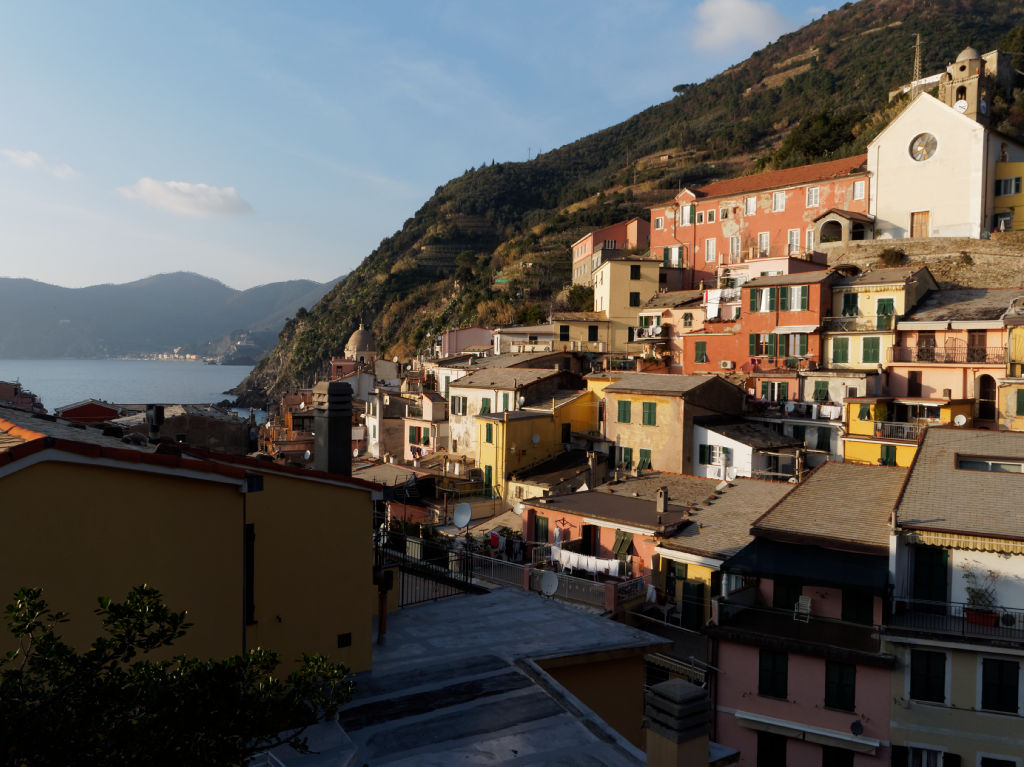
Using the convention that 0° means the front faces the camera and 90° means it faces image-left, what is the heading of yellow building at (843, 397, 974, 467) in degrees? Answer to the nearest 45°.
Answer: approximately 0°

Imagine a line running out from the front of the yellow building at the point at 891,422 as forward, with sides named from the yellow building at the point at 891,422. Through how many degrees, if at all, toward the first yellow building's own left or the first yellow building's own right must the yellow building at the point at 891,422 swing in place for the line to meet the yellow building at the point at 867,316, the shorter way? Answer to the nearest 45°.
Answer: approximately 180°

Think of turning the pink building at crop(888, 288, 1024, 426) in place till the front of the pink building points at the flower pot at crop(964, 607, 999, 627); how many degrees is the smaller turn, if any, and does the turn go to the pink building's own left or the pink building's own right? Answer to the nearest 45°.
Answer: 0° — it already faces it

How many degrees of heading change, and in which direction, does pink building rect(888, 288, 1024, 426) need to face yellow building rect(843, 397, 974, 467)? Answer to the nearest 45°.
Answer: approximately 45° to its right

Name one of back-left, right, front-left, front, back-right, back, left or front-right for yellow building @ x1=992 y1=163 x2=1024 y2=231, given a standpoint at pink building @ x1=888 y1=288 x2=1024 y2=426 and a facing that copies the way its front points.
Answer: back

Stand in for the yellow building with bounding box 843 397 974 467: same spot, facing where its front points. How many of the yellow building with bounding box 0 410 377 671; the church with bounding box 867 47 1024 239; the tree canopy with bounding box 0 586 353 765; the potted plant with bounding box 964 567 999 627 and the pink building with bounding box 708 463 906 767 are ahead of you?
4

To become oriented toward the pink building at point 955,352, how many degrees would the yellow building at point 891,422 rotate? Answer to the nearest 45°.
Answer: approximately 135° to its left

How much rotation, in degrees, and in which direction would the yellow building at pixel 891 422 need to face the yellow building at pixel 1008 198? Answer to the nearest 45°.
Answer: approximately 180°

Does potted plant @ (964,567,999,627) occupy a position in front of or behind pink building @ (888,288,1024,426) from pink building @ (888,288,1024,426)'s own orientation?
in front

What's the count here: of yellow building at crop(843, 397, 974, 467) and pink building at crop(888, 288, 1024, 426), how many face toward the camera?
2

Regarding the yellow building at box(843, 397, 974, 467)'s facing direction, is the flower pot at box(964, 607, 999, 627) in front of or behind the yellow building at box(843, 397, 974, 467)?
in front
